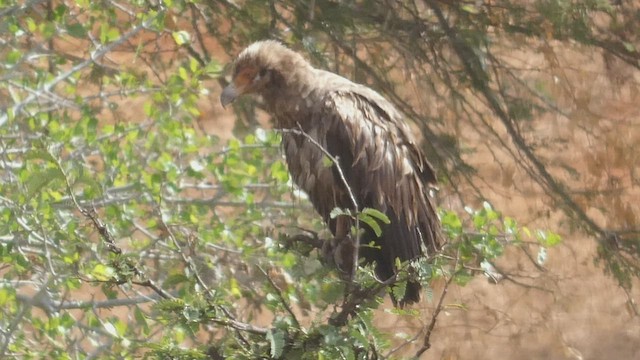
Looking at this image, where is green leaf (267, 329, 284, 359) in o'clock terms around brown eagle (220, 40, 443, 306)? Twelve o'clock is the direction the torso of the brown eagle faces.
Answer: The green leaf is roughly at 9 o'clock from the brown eagle.

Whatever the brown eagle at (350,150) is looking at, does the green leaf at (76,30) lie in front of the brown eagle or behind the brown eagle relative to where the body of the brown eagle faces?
in front

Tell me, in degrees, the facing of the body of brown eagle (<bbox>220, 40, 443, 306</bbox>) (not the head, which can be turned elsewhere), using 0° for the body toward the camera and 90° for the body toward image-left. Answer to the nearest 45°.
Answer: approximately 90°
